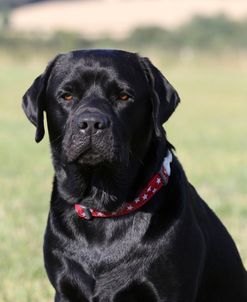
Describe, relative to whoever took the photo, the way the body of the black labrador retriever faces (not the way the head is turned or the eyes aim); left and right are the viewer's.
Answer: facing the viewer and to the left of the viewer
